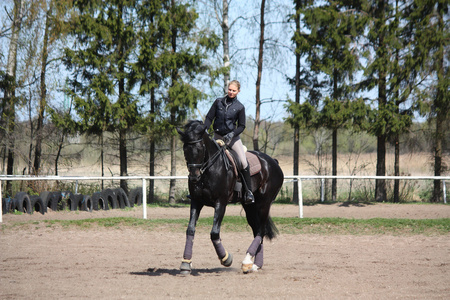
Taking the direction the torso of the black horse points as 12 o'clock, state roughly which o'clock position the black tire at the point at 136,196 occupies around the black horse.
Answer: The black tire is roughly at 4 o'clock from the black horse.

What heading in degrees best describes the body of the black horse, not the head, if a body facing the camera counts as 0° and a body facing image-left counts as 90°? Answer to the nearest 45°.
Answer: approximately 45°

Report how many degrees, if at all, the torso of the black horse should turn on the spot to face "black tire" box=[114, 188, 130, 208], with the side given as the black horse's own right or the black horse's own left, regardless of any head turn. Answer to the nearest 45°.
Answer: approximately 135° to the black horse's own right

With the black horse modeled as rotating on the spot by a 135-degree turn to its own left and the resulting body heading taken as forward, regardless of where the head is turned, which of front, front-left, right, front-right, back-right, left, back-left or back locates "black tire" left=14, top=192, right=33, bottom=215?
back-left

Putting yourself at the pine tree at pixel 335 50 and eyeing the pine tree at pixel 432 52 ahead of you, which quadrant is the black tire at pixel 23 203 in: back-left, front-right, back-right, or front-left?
back-right

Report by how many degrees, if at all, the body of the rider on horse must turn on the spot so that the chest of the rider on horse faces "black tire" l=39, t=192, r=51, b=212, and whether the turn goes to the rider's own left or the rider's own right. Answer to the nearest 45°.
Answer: approximately 90° to the rider's own right

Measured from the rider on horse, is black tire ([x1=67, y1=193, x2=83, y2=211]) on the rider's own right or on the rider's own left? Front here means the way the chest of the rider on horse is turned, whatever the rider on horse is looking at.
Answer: on the rider's own right

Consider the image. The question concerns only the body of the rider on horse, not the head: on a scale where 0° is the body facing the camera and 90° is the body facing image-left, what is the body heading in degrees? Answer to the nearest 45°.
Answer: approximately 45°

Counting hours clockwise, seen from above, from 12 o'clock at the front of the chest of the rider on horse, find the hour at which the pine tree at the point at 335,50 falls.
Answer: The pine tree is roughly at 5 o'clock from the rider on horse.

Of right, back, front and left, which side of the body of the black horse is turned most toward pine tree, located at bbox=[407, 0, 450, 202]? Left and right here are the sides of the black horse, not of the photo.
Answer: back

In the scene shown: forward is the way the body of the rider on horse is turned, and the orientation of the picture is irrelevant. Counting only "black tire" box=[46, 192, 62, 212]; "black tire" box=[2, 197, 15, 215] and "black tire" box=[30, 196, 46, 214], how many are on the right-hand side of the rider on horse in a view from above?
3
